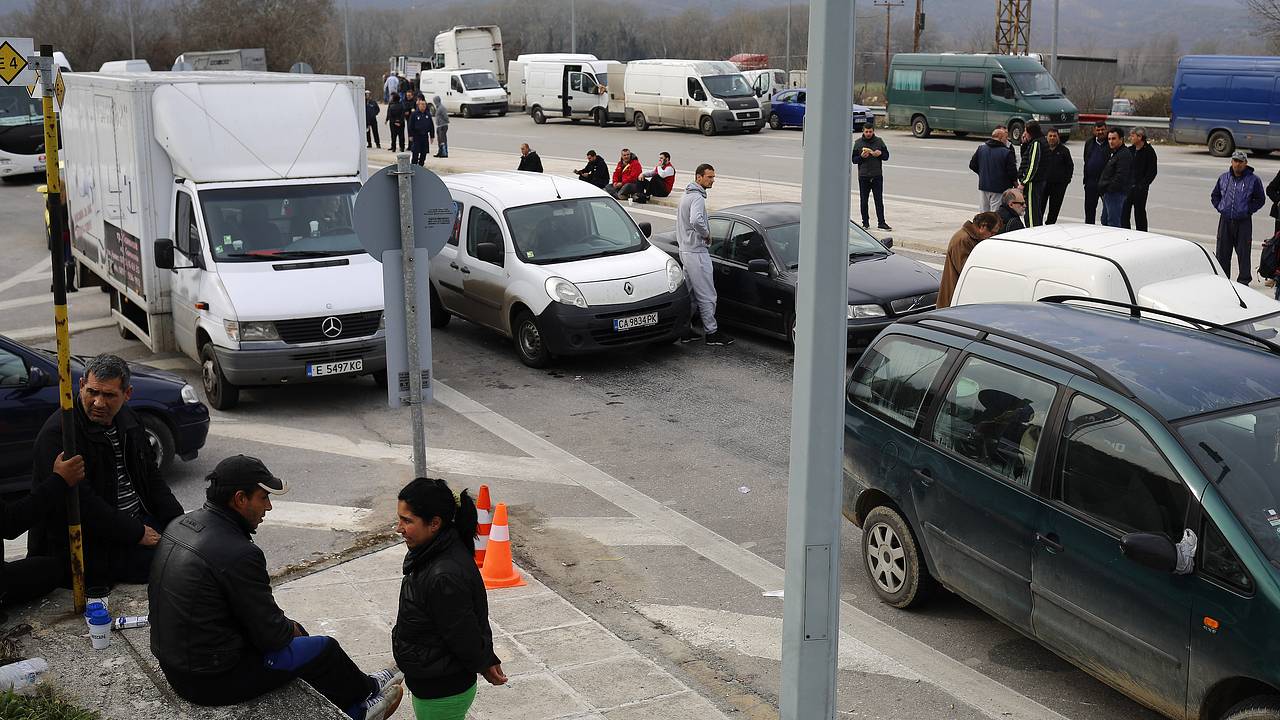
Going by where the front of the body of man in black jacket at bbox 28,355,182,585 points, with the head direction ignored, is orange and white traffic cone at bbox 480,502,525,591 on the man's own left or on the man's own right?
on the man's own left

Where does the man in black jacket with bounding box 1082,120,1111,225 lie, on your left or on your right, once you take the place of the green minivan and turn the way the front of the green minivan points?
on your left

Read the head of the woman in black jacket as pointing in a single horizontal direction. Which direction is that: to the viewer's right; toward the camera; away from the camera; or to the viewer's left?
to the viewer's left

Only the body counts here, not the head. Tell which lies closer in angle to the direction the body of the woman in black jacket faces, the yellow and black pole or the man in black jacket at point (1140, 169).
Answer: the yellow and black pole

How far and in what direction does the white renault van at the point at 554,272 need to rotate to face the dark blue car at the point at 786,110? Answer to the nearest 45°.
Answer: approximately 135° to its left

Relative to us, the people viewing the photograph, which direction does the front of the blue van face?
facing to the right of the viewer

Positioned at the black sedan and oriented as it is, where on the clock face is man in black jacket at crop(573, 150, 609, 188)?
The man in black jacket is roughly at 7 o'clock from the black sedan.

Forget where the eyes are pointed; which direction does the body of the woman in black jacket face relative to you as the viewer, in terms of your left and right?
facing to the left of the viewer
